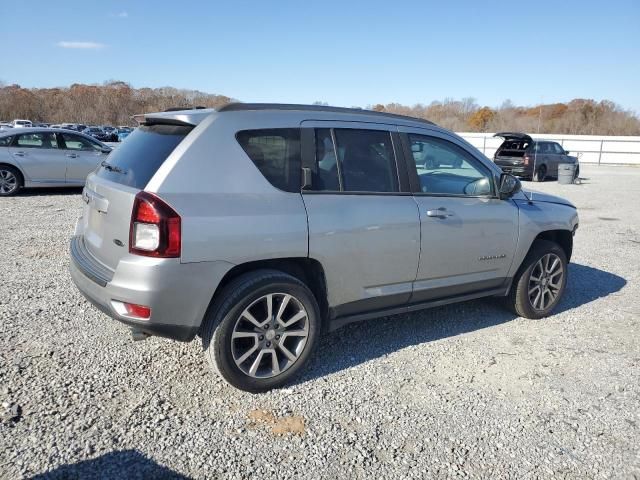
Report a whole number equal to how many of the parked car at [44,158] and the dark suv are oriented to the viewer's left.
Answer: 0

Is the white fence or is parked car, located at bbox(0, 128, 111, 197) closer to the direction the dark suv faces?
the white fence

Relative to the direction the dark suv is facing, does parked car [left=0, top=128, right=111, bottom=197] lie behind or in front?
behind

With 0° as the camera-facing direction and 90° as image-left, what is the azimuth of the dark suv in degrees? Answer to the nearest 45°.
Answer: approximately 225°

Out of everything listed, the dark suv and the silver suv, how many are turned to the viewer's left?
0

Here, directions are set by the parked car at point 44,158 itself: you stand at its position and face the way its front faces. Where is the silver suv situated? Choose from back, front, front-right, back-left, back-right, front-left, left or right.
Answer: right

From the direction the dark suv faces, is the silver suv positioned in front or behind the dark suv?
behind

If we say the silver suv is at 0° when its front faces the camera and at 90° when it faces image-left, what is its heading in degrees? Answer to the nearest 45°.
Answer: approximately 225°

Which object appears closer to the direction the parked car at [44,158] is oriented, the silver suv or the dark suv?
the dark suv

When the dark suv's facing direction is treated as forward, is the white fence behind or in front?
in front

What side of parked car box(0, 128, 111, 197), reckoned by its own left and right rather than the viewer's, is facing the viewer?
right
